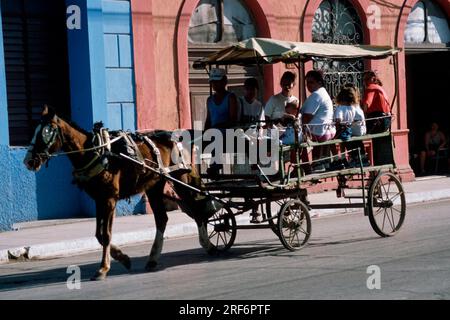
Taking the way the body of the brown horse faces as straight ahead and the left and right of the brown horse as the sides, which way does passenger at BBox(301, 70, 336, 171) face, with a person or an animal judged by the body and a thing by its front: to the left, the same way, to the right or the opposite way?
to the right

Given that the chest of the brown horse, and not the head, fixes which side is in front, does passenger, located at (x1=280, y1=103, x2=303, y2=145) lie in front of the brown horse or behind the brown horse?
behind

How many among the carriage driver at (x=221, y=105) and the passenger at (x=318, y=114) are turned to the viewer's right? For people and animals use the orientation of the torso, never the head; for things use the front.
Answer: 0

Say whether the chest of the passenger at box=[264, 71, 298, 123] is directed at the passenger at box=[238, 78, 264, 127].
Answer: no

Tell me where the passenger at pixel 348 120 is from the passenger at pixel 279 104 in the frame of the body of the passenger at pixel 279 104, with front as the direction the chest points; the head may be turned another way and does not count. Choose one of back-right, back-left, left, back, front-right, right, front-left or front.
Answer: front-left

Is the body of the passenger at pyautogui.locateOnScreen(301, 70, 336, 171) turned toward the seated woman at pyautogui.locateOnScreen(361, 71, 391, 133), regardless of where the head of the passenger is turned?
no

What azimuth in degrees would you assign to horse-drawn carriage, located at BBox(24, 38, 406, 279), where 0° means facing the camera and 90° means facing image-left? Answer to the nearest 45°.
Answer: approximately 45°

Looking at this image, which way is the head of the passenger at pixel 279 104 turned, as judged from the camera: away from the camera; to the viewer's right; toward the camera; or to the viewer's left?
toward the camera

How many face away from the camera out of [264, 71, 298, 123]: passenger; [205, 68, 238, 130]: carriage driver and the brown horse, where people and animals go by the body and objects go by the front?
0

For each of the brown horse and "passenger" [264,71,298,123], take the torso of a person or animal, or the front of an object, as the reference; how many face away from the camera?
0

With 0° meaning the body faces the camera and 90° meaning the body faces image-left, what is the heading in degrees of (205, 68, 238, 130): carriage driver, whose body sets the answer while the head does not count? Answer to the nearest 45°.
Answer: approximately 45°

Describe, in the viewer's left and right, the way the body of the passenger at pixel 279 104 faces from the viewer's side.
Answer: facing the viewer and to the right of the viewer
